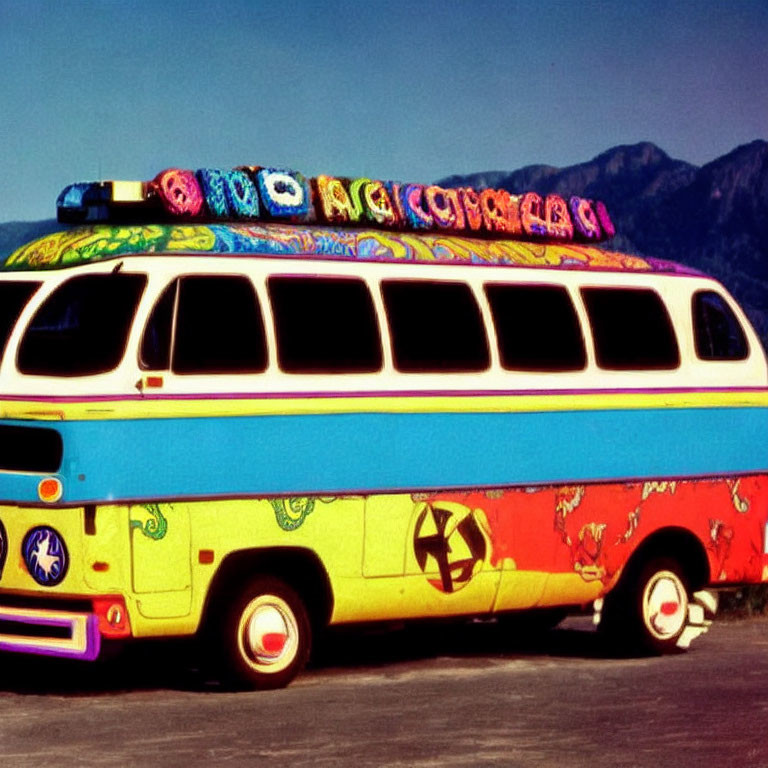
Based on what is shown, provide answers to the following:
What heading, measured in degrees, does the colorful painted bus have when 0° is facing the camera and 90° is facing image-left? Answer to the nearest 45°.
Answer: approximately 45°
